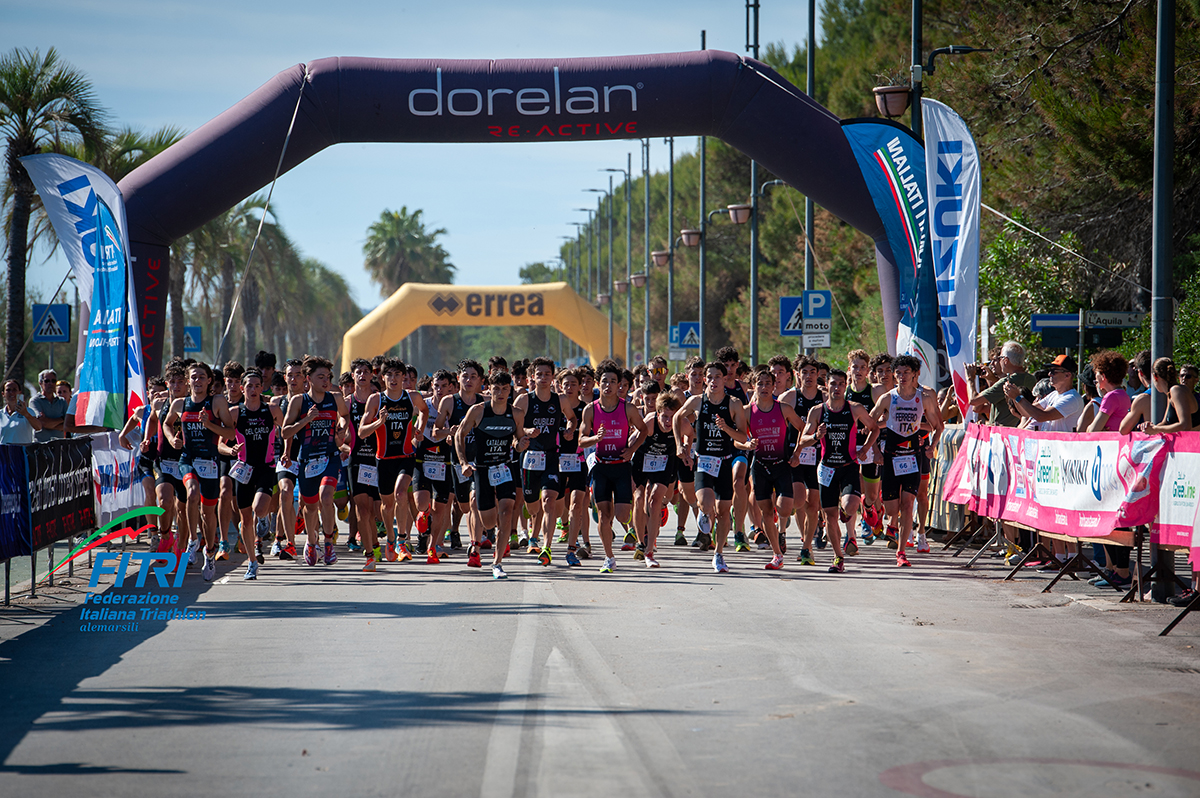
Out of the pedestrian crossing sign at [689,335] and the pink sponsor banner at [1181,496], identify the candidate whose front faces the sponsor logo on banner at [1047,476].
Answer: the pedestrian crossing sign

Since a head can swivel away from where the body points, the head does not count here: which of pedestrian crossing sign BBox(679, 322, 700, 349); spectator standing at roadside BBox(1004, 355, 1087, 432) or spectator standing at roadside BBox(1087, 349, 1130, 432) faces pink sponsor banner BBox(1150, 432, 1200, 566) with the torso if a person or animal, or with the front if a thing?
the pedestrian crossing sign

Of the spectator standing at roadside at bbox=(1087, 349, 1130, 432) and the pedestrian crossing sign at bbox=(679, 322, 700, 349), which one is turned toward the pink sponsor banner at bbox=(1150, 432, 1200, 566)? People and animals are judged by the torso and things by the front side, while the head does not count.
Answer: the pedestrian crossing sign

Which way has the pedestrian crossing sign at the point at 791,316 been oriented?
toward the camera

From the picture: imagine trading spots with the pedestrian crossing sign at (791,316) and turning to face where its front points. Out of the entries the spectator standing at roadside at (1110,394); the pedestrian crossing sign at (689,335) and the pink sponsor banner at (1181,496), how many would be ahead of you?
2

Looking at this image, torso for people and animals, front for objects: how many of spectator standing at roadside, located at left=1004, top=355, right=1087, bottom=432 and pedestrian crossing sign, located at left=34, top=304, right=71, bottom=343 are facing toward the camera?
1

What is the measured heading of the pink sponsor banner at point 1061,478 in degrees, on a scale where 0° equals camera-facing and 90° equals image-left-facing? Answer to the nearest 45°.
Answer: approximately 45°

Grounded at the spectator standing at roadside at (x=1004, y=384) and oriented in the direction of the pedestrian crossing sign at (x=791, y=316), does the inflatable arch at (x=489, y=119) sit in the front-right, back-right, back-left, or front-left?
front-left

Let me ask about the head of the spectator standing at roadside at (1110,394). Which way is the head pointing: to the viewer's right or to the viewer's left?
to the viewer's left

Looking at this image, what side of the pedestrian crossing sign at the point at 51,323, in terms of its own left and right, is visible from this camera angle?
front

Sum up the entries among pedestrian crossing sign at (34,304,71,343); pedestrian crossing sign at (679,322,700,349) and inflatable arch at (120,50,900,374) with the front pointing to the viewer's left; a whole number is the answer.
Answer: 0

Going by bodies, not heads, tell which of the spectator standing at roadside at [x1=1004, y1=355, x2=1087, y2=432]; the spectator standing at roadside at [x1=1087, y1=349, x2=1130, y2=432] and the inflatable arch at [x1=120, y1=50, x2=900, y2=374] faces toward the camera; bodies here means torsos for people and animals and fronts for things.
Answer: the inflatable arch

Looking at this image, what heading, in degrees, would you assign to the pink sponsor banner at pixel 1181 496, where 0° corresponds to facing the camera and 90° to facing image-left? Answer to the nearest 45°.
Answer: approximately 45°
